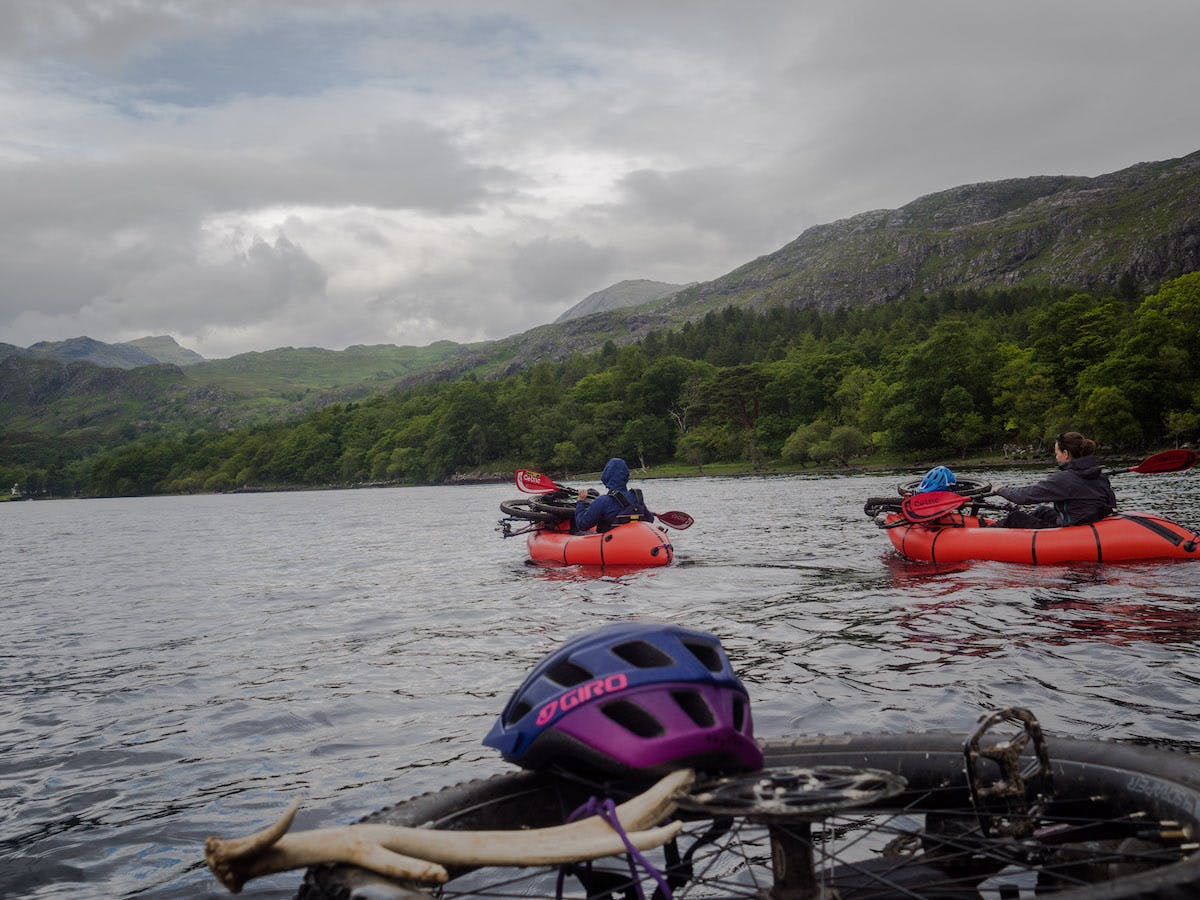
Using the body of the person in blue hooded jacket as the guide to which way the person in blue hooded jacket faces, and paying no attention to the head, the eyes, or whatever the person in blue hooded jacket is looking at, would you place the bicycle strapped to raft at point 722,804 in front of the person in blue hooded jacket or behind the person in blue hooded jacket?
behind

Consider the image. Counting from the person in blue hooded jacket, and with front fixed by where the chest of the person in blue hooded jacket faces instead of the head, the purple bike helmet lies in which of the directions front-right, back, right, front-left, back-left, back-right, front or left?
back-left

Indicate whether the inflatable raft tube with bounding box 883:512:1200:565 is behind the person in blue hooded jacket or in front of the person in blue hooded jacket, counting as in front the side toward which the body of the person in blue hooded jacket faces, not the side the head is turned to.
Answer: behind

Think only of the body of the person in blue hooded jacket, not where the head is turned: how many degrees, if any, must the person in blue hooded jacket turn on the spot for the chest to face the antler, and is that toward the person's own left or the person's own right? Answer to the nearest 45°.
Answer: approximately 135° to the person's own left

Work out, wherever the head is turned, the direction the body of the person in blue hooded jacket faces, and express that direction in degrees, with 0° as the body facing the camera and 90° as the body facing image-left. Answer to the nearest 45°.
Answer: approximately 135°

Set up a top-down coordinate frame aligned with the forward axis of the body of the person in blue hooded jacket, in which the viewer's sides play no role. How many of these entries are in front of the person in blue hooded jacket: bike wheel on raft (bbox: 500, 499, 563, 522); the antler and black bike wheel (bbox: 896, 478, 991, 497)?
1
